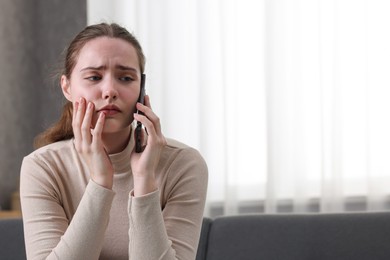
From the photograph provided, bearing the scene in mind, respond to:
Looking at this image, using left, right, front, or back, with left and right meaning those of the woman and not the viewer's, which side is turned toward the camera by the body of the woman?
front

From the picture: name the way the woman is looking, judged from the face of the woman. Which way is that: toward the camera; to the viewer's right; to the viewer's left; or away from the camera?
toward the camera
